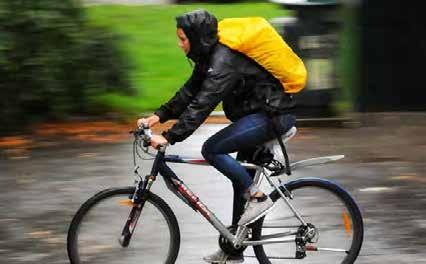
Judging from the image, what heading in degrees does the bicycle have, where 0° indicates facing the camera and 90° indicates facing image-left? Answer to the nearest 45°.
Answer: approximately 90°

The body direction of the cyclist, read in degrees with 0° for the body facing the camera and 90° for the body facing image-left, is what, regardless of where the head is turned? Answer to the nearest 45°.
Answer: approximately 90°

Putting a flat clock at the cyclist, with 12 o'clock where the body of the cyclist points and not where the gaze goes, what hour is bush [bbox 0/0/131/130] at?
The bush is roughly at 2 o'clock from the cyclist.

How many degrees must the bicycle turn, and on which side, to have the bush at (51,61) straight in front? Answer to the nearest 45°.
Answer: approximately 45° to its right

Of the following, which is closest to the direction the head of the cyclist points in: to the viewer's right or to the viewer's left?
to the viewer's left
